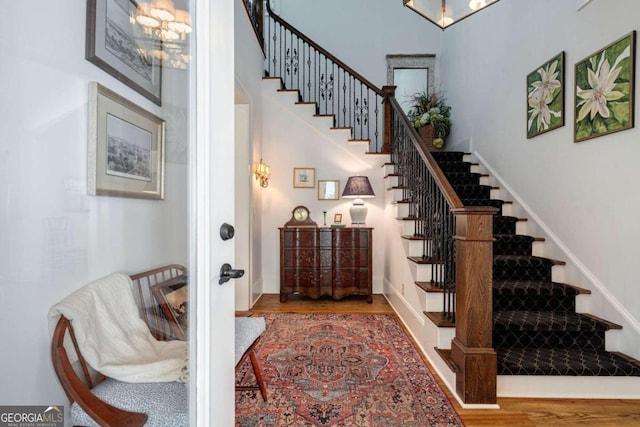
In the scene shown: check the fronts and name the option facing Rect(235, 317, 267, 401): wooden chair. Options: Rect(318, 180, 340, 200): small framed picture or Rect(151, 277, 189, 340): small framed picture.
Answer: Rect(318, 180, 340, 200): small framed picture

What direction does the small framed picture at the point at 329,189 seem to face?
toward the camera

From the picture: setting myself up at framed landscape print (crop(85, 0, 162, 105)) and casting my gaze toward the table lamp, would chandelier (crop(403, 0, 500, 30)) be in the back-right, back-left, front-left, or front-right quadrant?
front-right

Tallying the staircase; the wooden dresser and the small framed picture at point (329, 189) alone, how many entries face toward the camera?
3

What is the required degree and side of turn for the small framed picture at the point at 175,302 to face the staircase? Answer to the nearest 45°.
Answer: approximately 45° to its left

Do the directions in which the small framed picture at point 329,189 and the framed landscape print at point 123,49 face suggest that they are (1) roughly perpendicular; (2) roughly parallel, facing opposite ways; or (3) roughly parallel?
roughly perpendicular

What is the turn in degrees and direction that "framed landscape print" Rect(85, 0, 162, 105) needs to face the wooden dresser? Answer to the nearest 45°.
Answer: approximately 90° to its left

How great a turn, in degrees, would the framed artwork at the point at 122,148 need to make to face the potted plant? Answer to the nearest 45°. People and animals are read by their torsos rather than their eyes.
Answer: approximately 90° to its left

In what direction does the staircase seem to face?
toward the camera

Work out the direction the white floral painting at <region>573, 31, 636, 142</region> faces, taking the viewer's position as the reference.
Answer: facing the viewer and to the left of the viewer

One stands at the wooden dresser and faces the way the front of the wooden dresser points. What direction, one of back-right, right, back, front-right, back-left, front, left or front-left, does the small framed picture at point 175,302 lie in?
front

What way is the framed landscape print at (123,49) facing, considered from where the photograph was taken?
facing the viewer and to the right of the viewer

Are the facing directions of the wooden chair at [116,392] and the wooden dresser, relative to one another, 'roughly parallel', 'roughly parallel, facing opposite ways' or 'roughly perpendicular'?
roughly perpendicular
